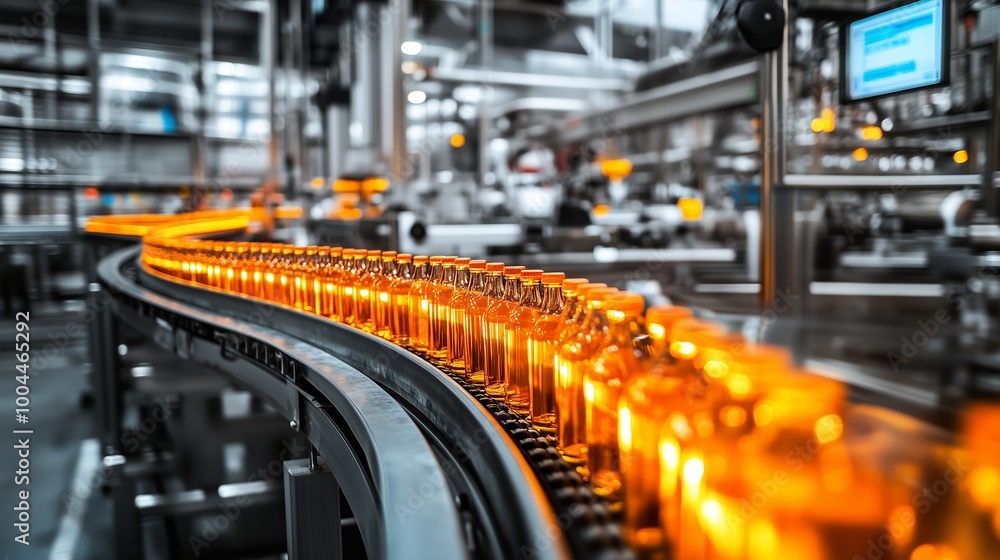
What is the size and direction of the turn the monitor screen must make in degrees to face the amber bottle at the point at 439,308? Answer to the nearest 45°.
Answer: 0° — it already faces it

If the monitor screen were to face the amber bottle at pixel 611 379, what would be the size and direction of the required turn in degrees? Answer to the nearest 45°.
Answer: approximately 45° to its left

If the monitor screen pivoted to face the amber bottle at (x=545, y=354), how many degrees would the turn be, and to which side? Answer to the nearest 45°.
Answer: approximately 45° to its left

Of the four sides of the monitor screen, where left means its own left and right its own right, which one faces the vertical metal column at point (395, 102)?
right

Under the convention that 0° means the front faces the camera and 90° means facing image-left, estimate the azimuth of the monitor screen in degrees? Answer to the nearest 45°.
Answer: approximately 45°
